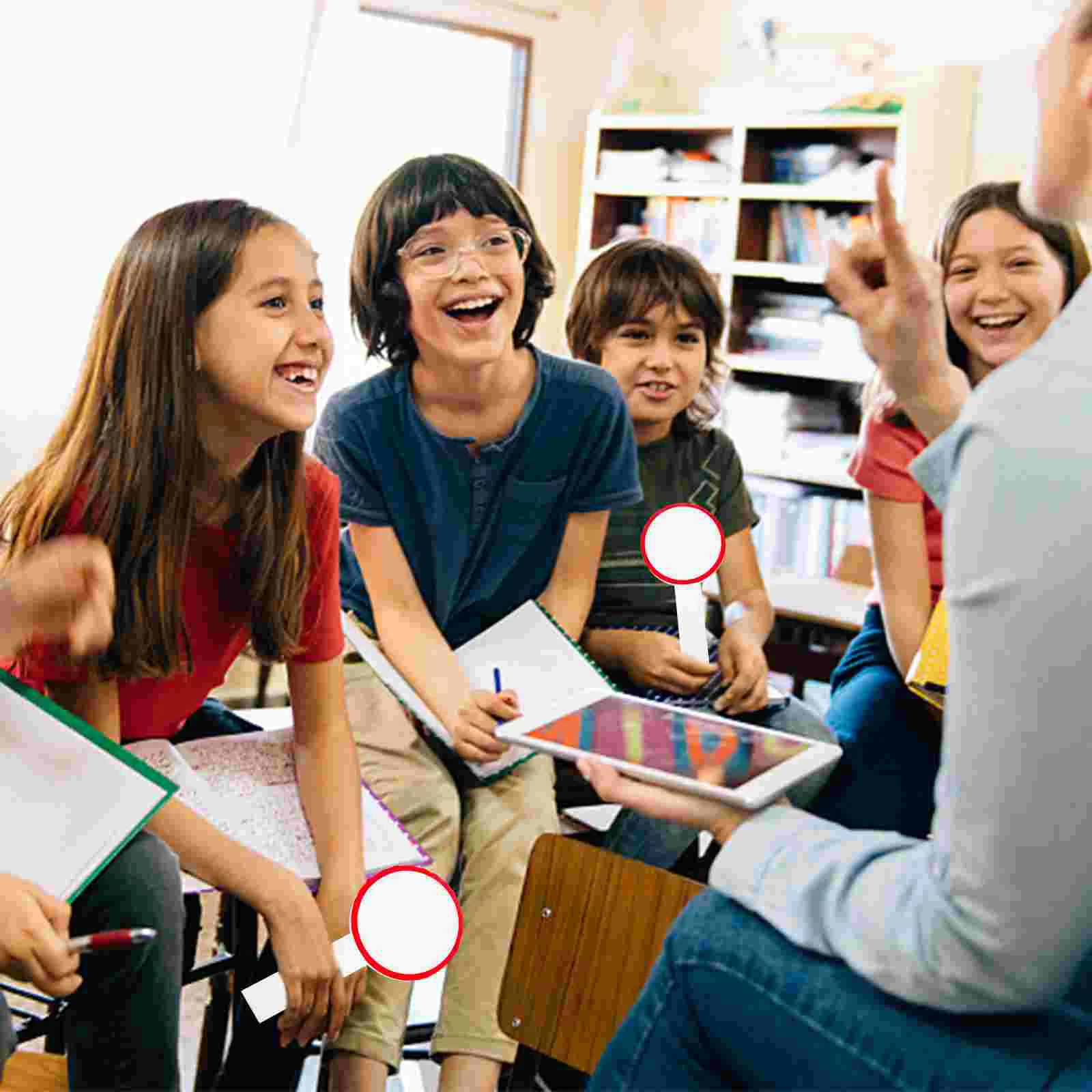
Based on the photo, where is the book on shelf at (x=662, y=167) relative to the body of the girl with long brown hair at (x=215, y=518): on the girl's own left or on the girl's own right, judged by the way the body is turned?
on the girl's own left

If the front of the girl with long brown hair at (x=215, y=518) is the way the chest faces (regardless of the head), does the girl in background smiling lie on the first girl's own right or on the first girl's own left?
on the first girl's own left

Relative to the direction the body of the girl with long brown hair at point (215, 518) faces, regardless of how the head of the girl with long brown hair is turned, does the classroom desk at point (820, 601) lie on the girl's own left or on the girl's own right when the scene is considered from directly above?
on the girl's own left

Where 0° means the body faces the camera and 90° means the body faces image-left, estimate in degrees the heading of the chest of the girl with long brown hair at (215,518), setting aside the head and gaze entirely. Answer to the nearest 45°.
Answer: approximately 315°
